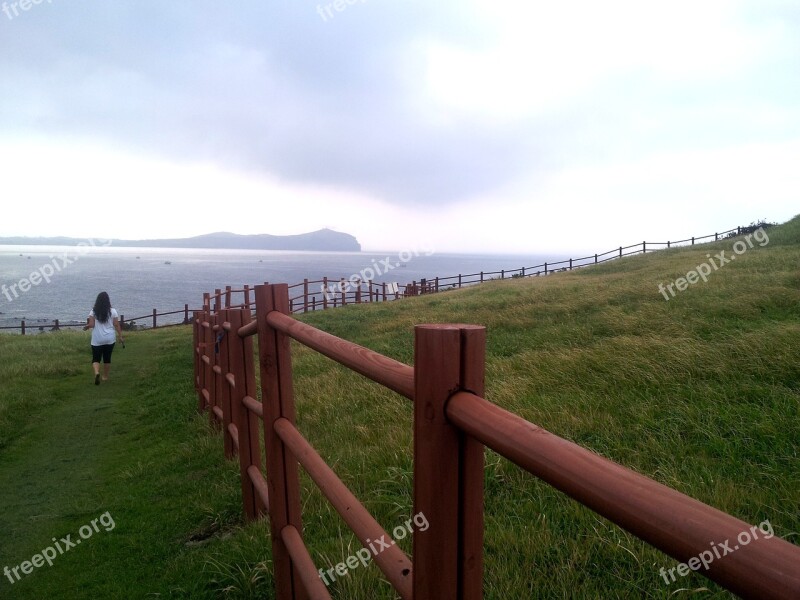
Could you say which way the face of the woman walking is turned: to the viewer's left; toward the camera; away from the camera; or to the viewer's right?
away from the camera

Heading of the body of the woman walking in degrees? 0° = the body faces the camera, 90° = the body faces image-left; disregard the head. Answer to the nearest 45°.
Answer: approximately 180°
